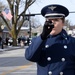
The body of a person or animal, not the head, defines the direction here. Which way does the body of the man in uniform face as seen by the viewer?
toward the camera
